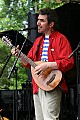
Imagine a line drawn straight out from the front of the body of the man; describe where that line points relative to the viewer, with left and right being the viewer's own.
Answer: facing the viewer and to the left of the viewer

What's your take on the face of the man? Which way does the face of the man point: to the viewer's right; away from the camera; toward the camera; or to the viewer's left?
to the viewer's left
